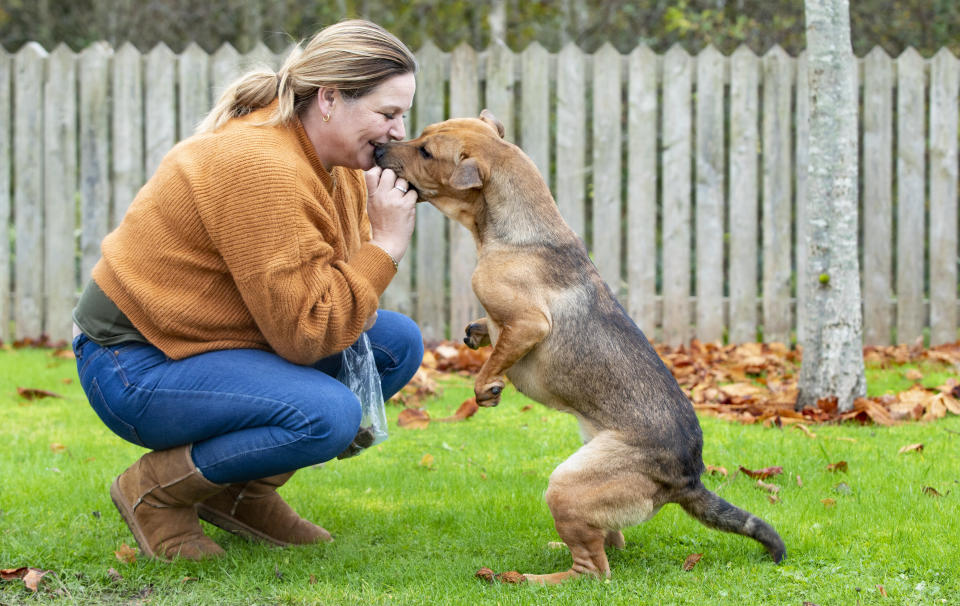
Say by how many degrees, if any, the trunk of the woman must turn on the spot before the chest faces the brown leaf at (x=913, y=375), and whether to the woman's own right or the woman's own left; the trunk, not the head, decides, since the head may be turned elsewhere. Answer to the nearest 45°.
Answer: approximately 45° to the woman's own left

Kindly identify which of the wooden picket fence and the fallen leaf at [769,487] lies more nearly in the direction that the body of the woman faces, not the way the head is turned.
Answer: the fallen leaf

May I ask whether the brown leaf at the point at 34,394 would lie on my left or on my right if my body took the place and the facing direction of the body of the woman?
on my left

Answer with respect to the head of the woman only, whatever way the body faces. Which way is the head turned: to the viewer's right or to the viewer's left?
to the viewer's right

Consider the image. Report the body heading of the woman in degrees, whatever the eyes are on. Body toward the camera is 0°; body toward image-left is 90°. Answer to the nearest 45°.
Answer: approximately 270°

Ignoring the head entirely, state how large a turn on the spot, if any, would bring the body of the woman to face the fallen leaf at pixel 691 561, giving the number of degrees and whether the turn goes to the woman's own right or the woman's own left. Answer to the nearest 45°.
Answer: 0° — they already face it
